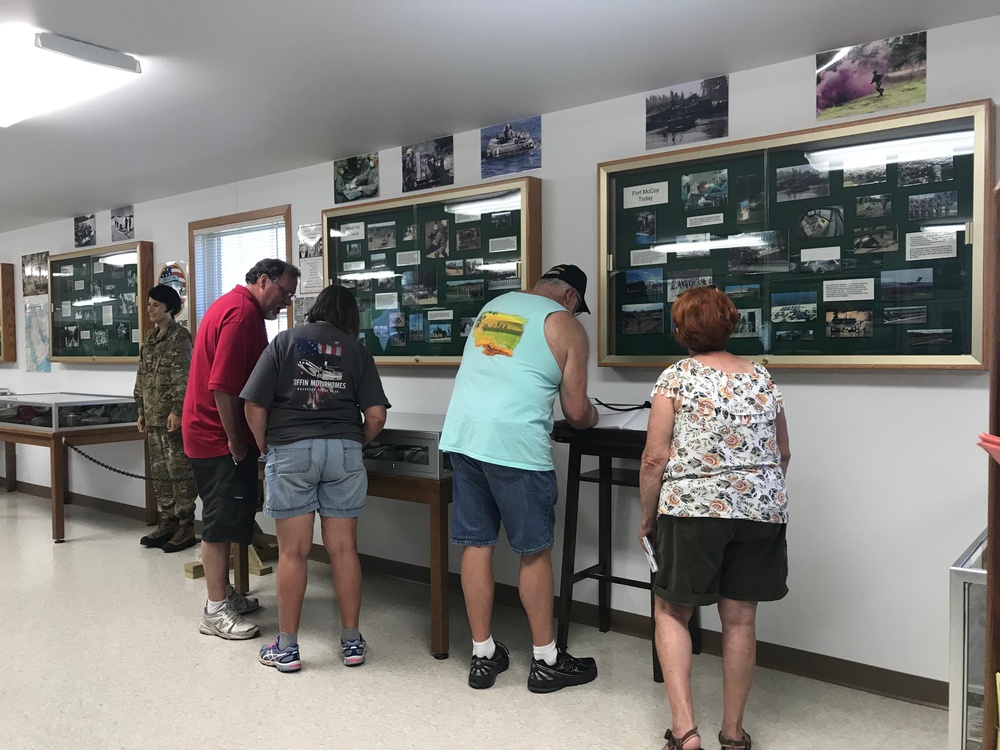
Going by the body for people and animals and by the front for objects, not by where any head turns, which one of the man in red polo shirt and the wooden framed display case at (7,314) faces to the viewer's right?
the man in red polo shirt

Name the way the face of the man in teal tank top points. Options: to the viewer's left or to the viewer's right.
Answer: to the viewer's right

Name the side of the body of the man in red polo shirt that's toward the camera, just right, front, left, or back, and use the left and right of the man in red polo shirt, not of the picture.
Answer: right

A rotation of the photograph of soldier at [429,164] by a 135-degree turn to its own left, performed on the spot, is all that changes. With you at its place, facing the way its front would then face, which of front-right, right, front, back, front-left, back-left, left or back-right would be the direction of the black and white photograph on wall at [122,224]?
back-left

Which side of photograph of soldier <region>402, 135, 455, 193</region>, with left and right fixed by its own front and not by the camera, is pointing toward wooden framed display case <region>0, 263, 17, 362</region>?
right

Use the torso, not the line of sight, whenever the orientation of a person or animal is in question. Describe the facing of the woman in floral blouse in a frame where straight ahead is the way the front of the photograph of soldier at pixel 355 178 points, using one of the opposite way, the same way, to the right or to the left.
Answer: the opposite way

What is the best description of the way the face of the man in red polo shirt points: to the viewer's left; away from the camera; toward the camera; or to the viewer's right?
to the viewer's right

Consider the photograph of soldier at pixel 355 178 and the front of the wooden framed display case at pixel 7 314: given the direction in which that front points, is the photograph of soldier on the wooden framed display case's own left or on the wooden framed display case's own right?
on the wooden framed display case's own left

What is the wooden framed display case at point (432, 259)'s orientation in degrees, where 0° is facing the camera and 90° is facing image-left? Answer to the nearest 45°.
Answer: approximately 45°

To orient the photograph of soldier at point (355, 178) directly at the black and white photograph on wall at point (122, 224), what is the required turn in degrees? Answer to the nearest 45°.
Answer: approximately 90° to its right
